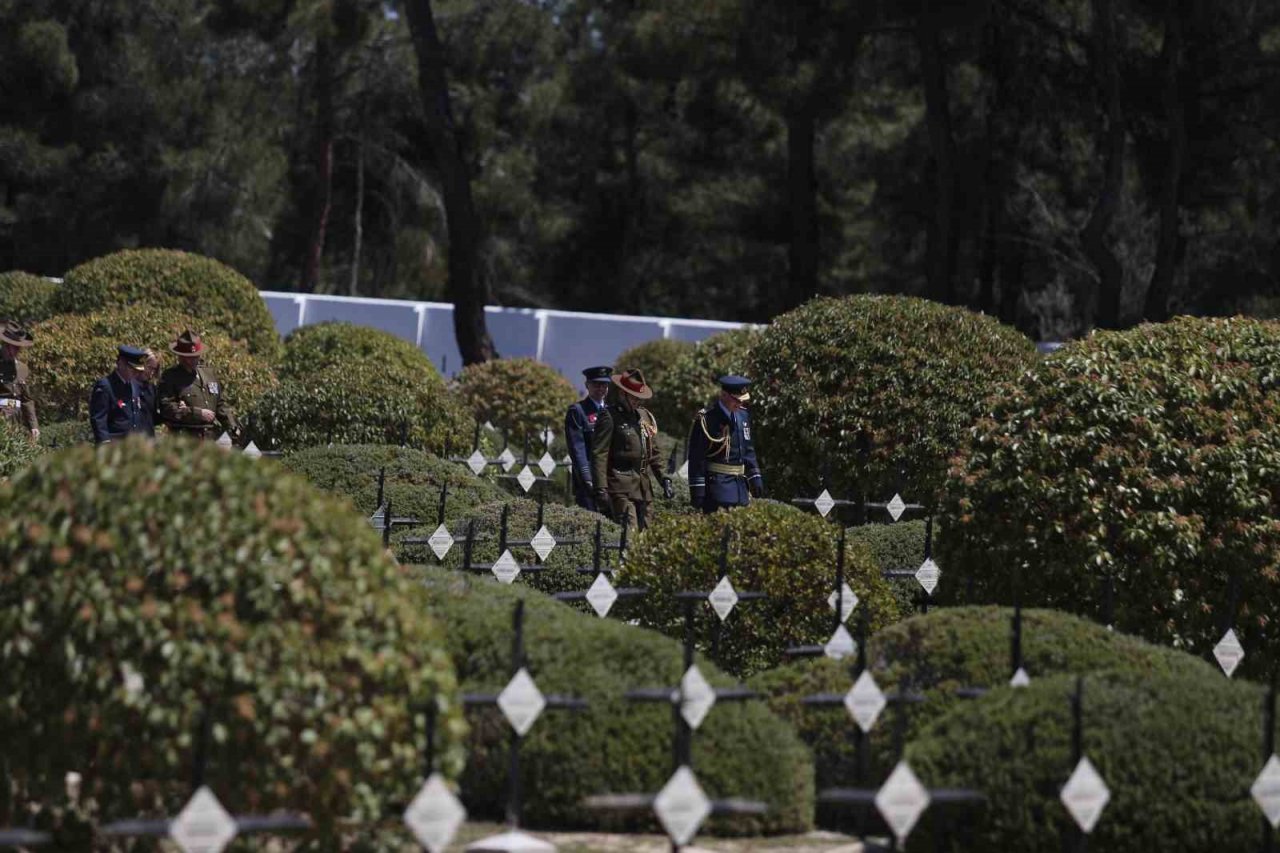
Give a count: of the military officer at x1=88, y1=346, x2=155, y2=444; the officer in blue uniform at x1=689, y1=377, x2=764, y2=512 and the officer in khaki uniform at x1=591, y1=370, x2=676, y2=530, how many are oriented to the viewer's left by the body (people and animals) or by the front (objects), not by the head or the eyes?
0

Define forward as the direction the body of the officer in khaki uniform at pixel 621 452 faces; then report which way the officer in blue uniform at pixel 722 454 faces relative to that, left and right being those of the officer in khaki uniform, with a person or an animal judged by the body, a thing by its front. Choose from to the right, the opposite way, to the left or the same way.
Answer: the same way

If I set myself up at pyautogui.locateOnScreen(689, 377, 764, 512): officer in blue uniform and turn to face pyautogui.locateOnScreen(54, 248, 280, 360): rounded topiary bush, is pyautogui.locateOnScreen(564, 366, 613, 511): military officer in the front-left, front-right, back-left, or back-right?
front-left

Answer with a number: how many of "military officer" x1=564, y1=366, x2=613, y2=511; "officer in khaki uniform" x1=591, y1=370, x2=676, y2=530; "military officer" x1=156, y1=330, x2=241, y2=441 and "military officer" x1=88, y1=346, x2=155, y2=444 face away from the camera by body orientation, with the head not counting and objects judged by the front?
0

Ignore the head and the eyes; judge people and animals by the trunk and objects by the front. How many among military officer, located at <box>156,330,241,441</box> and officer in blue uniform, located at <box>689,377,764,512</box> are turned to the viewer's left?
0

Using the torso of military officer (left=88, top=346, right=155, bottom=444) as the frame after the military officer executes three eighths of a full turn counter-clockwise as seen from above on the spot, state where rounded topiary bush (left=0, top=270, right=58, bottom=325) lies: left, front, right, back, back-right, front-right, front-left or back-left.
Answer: front

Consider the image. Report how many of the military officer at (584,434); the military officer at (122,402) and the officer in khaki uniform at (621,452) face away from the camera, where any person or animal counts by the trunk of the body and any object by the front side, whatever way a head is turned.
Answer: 0

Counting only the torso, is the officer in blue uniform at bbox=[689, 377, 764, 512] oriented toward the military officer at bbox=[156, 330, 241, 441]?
no

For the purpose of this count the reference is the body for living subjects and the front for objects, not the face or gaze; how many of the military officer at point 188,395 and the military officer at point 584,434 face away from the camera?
0

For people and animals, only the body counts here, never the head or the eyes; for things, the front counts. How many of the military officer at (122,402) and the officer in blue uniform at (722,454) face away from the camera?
0

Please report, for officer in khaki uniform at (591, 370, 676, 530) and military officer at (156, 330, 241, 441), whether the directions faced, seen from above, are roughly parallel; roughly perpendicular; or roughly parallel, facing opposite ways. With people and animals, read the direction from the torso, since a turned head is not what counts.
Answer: roughly parallel

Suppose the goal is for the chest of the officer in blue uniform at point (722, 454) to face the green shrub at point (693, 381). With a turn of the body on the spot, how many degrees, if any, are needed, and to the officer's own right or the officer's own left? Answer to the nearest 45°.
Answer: approximately 135° to the officer's own left

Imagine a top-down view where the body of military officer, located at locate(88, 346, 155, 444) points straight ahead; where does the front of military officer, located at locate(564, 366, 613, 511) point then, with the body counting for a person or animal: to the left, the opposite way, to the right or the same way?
the same way

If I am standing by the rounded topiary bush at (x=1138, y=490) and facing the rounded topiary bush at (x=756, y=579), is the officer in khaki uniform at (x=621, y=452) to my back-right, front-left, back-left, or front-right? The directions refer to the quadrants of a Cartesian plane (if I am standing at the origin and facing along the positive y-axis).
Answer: front-right

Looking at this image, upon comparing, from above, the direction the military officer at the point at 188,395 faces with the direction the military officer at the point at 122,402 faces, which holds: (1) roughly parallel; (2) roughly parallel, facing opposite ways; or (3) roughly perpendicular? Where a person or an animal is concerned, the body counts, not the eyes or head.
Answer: roughly parallel
